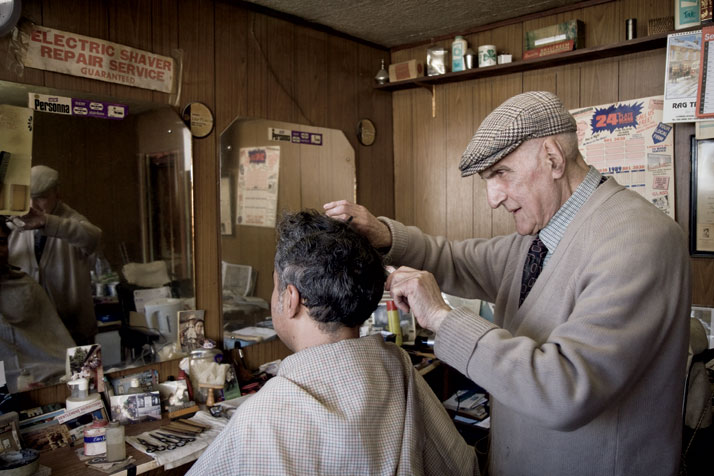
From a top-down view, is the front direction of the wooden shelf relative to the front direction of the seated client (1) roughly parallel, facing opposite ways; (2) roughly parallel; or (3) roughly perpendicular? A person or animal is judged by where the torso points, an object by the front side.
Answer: roughly perpendicular

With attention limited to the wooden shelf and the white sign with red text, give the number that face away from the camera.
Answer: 0

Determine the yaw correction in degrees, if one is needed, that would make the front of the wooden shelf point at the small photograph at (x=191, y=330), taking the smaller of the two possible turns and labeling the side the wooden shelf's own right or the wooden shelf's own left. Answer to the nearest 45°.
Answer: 0° — it already faces it

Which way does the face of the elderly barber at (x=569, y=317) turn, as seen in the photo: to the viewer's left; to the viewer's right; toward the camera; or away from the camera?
to the viewer's left

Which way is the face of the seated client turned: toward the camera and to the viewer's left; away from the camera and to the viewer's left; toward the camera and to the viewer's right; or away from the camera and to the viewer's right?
away from the camera and to the viewer's left

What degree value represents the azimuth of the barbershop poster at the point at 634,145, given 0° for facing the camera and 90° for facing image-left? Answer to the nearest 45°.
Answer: approximately 45°

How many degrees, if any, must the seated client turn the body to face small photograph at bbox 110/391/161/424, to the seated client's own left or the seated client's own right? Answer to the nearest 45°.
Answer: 0° — they already face it

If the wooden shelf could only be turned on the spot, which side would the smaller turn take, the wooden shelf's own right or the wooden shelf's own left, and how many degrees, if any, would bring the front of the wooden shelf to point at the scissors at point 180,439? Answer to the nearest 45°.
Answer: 0° — it already faces it

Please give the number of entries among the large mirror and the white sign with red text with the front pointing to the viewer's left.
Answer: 0
